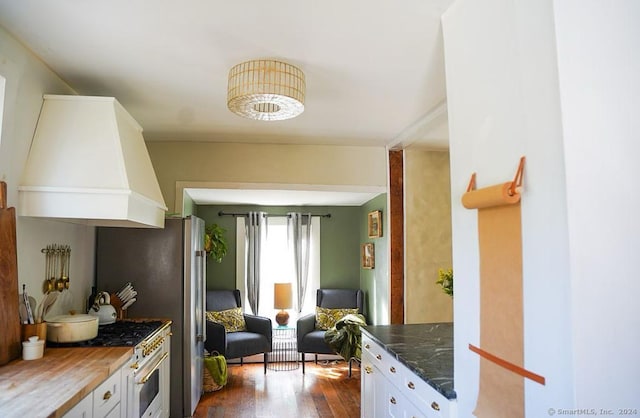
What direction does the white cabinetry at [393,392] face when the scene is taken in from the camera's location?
facing to the left of the viewer

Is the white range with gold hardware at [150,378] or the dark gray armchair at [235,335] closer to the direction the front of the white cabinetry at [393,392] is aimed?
the white range with gold hardware

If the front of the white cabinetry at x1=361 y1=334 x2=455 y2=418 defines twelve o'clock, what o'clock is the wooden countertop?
The wooden countertop is roughly at 11 o'clock from the white cabinetry.

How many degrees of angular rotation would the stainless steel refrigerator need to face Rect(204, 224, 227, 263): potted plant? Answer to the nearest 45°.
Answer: approximately 90° to its left

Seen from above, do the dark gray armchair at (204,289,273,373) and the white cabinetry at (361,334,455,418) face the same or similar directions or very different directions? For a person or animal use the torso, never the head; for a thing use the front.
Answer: very different directions

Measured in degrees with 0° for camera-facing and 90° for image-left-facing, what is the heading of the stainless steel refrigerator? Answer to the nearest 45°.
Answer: approximately 270°

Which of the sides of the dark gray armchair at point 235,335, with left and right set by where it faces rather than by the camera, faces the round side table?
left

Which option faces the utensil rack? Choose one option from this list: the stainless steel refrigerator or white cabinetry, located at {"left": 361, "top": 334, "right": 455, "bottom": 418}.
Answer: the white cabinetry

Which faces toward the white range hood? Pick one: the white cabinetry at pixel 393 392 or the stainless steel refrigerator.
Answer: the white cabinetry

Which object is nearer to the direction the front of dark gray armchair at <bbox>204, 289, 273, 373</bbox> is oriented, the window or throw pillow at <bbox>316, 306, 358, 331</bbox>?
the throw pillow

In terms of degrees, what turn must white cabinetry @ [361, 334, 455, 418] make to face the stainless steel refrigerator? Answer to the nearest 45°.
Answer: approximately 45° to its right

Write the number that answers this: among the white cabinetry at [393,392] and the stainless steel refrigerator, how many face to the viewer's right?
1
